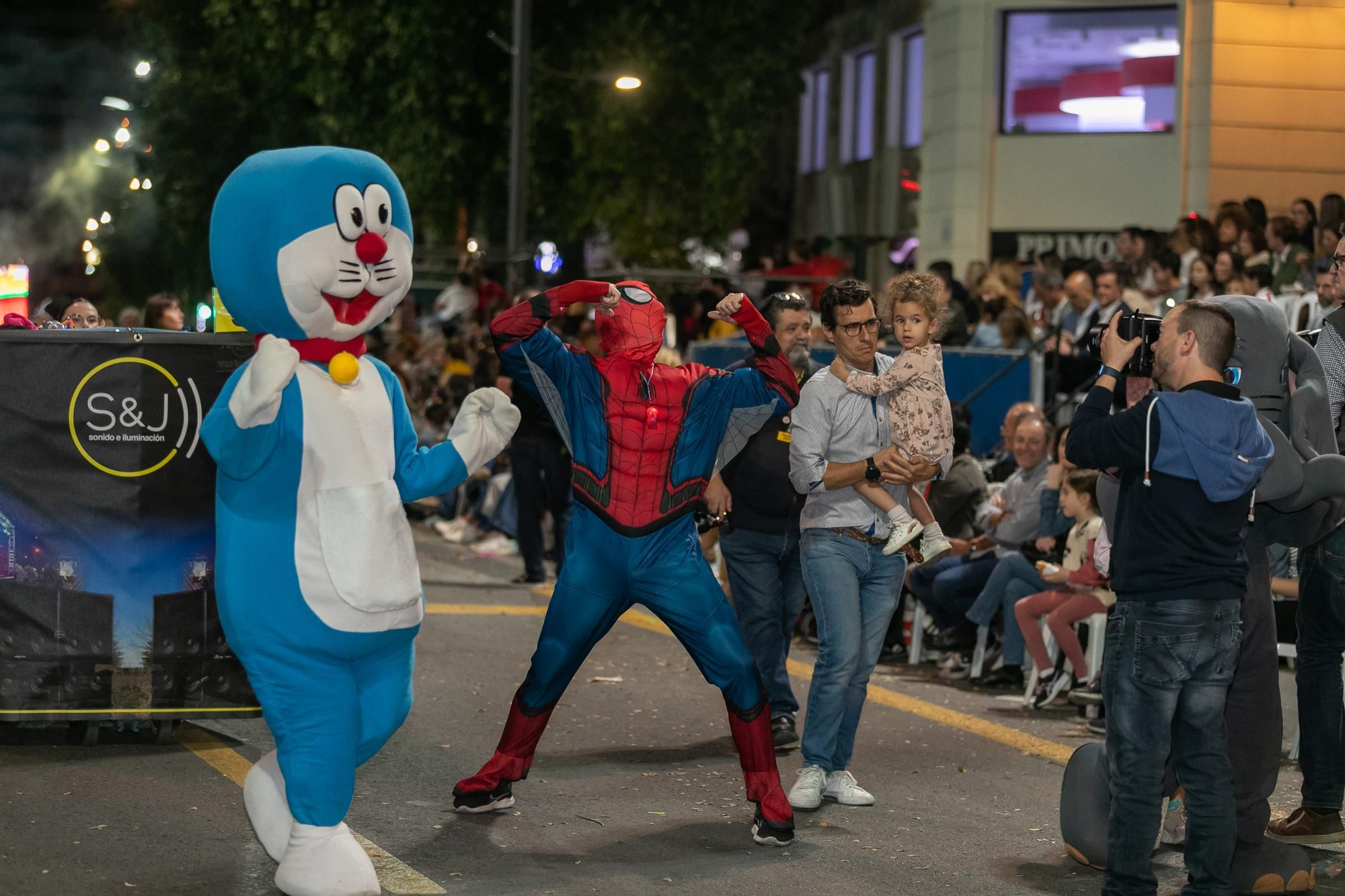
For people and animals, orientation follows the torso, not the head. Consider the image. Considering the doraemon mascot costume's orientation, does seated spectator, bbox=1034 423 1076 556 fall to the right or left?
on its left

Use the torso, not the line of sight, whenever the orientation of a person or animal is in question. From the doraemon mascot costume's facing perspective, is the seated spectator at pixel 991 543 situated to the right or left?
on its left

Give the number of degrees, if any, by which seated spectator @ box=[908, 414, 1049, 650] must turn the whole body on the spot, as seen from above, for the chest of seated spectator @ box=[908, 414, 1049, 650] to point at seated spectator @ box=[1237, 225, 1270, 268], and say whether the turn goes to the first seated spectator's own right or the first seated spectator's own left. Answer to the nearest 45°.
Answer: approximately 135° to the first seated spectator's own right

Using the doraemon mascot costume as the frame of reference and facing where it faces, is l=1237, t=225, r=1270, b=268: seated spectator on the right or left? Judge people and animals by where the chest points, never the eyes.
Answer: on its left

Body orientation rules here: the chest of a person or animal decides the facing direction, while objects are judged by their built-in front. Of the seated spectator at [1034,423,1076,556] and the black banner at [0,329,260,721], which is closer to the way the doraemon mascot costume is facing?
the seated spectator

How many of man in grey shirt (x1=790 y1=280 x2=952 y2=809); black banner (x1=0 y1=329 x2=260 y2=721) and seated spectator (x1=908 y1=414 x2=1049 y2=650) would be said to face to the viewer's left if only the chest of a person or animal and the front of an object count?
1

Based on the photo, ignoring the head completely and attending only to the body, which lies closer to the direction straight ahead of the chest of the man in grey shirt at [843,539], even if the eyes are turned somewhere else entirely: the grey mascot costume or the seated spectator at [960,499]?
the grey mascot costume

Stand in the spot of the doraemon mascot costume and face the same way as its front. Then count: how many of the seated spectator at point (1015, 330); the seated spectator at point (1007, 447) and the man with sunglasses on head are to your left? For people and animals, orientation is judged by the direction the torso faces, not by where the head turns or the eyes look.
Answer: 3

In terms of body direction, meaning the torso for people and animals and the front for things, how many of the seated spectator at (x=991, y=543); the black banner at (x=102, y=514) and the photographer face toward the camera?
1

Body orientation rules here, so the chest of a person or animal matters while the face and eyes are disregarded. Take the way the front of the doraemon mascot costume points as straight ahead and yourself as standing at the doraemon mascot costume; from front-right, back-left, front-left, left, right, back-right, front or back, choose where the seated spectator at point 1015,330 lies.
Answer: left

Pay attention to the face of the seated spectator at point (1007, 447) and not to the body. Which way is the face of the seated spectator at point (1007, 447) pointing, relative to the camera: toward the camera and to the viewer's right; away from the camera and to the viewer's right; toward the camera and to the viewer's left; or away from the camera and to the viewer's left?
toward the camera and to the viewer's left

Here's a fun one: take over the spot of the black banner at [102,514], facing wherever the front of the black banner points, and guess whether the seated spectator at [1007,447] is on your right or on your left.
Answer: on your left

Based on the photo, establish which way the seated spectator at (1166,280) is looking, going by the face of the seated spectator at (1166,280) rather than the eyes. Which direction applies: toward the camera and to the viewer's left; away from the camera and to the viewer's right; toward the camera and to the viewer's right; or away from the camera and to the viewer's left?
toward the camera and to the viewer's left

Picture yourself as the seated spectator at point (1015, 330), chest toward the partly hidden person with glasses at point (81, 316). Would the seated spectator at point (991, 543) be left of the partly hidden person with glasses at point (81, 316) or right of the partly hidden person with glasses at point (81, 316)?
left

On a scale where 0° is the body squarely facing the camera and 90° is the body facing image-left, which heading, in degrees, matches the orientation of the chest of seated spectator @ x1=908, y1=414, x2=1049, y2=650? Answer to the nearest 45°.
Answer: approximately 90°

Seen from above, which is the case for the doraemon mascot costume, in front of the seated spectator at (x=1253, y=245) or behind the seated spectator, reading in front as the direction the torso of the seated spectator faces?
in front
